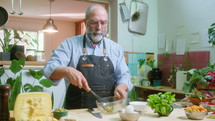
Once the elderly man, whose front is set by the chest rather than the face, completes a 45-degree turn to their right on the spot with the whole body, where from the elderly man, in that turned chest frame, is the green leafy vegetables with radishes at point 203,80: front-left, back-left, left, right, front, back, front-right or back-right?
back-left

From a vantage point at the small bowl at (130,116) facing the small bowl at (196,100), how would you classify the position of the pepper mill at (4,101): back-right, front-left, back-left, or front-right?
back-left

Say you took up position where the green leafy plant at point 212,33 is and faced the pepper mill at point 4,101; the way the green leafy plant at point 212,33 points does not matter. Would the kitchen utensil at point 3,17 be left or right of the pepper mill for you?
right

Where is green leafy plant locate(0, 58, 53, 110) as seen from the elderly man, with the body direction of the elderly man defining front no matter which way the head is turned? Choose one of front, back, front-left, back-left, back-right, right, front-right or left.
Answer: back-right

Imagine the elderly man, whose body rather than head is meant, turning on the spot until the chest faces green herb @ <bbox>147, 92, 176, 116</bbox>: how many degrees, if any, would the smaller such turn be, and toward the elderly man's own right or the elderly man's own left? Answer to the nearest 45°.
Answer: approximately 45° to the elderly man's own left

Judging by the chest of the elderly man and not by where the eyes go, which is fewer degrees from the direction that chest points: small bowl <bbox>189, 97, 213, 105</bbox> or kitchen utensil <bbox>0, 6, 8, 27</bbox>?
the small bowl

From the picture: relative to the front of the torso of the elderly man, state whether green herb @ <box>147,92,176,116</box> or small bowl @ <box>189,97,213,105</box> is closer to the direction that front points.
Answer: the green herb

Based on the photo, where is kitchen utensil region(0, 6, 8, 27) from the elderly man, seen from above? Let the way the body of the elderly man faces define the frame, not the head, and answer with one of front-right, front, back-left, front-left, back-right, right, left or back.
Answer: back-right

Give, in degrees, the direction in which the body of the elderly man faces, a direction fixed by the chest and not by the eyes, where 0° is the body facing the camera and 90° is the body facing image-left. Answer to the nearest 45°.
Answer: approximately 0°
